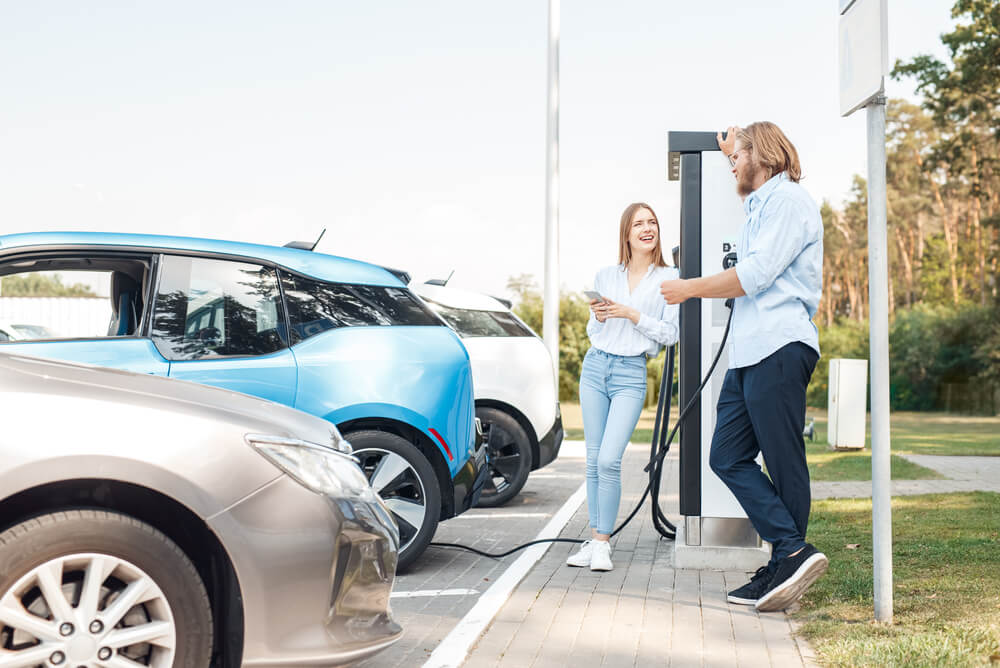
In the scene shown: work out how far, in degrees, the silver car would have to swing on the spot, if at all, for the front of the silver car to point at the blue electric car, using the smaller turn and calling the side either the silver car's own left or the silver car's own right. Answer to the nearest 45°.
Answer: approximately 90° to the silver car's own left

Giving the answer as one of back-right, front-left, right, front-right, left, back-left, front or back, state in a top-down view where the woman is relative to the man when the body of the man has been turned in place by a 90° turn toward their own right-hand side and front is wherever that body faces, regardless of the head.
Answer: front-left

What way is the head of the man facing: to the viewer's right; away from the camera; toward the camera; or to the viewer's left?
to the viewer's left

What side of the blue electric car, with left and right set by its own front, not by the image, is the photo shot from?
left

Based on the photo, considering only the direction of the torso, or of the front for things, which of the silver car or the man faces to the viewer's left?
the man

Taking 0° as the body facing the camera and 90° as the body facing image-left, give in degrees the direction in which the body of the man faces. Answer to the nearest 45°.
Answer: approximately 90°

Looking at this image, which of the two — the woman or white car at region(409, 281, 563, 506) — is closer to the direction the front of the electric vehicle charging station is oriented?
the woman

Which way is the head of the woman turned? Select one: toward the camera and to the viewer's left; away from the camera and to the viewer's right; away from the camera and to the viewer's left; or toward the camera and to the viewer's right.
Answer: toward the camera and to the viewer's right

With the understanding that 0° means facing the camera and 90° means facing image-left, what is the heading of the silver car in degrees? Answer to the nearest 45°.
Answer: approximately 270°
